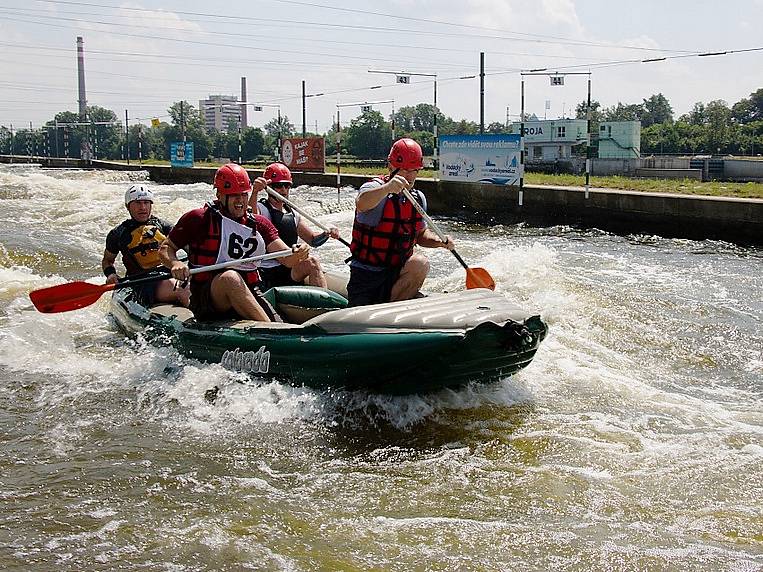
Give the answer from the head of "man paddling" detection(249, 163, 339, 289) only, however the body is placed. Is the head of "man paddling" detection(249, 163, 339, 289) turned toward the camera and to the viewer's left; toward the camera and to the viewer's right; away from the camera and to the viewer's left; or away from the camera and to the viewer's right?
toward the camera and to the viewer's right

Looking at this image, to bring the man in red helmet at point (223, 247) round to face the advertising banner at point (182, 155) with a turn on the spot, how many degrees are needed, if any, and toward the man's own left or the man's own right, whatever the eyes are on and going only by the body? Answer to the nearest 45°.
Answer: approximately 135° to the man's own left

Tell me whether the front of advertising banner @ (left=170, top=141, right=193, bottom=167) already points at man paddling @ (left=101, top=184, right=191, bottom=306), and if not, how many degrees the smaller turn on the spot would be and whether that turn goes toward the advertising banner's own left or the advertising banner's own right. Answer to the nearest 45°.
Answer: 0° — it already faces them

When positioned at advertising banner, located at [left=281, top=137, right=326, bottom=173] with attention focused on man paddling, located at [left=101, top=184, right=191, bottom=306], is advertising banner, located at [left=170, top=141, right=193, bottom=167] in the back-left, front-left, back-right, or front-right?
back-right

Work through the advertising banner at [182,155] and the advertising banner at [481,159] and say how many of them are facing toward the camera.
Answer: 2

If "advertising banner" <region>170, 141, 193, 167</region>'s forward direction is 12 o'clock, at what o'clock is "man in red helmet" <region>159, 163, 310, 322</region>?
The man in red helmet is roughly at 12 o'clock from the advertising banner.
